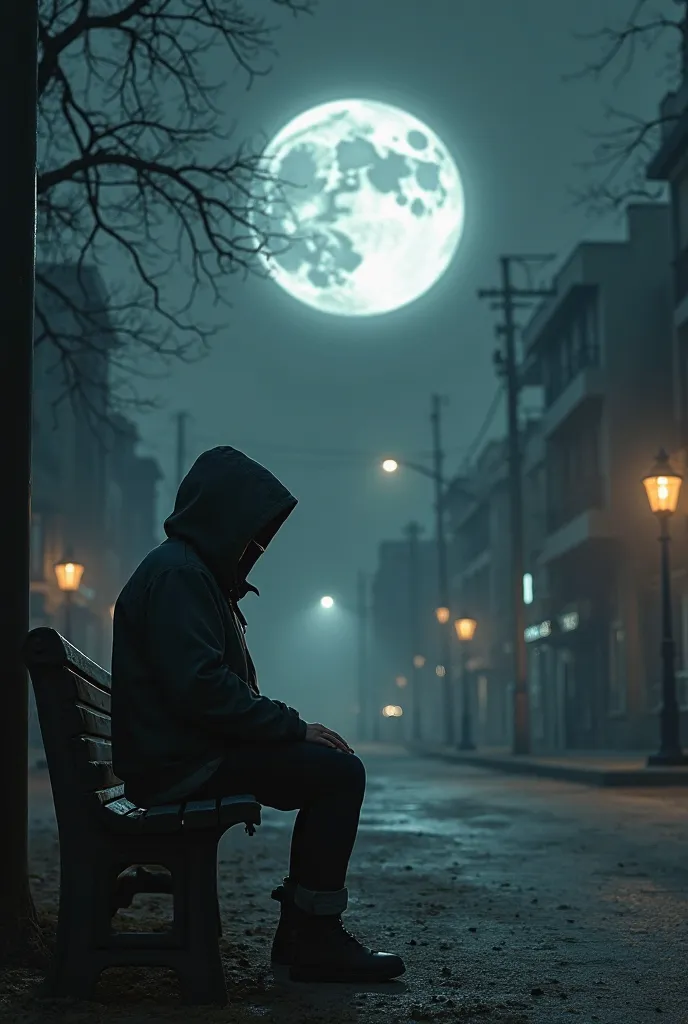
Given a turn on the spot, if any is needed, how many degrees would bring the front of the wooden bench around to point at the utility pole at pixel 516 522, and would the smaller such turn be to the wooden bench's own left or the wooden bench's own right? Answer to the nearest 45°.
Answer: approximately 90° to the wooden bench's own left

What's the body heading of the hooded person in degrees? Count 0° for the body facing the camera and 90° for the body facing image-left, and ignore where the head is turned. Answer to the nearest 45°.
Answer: approximately 270°

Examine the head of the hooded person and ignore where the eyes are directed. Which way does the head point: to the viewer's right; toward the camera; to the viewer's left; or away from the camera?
to the viewer's right

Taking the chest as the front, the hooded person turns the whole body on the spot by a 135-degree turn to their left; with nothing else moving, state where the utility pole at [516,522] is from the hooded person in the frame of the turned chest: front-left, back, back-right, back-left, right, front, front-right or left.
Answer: front-right

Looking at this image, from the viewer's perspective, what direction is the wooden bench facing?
to the viewer's right
